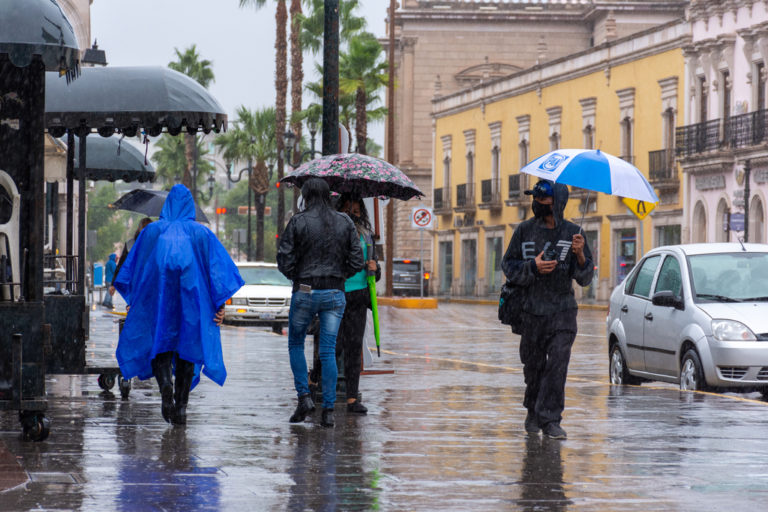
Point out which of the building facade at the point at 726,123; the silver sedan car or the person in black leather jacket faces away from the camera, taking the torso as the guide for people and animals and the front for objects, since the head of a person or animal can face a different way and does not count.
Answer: the person in black leather jacket

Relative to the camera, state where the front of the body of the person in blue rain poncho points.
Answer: away from the camera

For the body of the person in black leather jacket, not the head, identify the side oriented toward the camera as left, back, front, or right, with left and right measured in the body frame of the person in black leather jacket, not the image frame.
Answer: back

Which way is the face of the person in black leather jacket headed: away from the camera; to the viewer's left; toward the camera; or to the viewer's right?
away from the camera

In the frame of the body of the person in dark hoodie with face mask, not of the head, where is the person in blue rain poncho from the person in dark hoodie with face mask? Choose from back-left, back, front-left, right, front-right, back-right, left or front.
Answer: right

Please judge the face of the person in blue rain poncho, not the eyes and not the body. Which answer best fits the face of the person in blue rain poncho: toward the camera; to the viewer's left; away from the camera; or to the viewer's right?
away from the camera

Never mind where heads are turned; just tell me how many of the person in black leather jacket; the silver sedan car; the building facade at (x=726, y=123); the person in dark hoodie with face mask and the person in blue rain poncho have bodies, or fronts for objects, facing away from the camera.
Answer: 2

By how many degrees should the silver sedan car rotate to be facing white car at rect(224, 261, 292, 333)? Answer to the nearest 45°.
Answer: approximately 180°

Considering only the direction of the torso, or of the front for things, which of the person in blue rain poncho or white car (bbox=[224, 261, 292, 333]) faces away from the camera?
the person in blue rain poncho

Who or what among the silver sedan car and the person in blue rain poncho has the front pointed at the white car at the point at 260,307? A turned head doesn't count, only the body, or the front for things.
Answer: the person in blue rain poncho
